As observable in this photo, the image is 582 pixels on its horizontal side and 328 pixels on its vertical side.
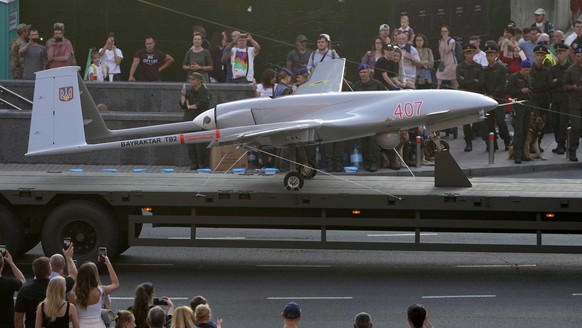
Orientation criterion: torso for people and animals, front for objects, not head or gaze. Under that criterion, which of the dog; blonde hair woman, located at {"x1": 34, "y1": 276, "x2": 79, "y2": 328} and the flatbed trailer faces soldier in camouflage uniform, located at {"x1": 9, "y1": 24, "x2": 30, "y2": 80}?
the blonde hair woman

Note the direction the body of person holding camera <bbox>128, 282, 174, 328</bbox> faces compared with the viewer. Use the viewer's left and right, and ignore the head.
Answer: facing away from the viewer and to the right of the viewer

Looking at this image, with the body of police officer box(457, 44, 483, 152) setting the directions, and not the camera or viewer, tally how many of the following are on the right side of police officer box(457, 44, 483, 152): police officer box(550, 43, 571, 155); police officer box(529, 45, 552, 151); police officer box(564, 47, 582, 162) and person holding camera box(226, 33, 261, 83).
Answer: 1

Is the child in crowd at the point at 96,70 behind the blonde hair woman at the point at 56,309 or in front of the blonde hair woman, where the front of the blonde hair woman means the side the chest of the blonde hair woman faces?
in front

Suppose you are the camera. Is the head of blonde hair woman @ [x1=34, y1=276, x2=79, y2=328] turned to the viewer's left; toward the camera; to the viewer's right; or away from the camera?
away from the camera

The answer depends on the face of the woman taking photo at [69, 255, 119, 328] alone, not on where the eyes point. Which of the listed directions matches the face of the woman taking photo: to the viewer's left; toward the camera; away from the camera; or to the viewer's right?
away from the camera

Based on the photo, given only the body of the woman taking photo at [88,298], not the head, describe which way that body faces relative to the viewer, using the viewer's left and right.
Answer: facing away from the viewer

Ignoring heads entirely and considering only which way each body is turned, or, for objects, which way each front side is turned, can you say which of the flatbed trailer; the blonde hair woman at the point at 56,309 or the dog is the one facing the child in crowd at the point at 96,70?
the blonde hair woman

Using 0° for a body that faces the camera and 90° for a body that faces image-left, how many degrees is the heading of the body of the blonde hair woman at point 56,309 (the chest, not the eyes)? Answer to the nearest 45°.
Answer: approximately 180°

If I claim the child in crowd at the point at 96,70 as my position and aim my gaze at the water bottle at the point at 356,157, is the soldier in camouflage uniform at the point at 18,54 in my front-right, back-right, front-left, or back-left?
back-right

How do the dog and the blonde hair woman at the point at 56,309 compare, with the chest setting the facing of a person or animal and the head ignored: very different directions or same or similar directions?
very different directions
